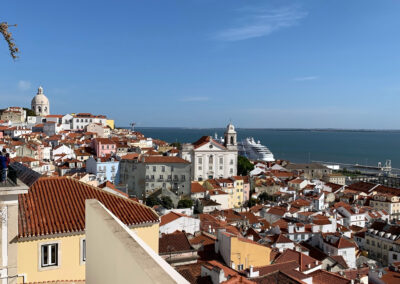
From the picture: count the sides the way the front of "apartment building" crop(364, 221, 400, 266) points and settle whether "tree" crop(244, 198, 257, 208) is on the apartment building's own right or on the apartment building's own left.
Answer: on the apartment building's own right

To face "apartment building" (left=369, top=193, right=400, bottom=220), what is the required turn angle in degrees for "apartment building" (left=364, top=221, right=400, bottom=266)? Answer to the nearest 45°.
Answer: approximately 135° to its right

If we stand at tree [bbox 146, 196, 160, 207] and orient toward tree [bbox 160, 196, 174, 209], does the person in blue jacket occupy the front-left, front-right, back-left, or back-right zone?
back-right

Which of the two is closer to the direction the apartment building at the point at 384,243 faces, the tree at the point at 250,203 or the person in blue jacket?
the person in blue jacket

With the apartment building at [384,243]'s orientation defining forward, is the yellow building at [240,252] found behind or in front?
in front

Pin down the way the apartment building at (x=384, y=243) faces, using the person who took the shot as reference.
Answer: facing the viewer and to the left of the viewer

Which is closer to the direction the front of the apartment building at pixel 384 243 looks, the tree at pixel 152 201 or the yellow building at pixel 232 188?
the tree

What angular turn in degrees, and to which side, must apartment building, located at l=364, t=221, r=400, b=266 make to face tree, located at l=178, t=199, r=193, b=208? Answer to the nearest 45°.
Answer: approximately 45° to its right

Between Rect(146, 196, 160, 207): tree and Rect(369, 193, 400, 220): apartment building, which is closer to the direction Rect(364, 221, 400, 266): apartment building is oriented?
the tree

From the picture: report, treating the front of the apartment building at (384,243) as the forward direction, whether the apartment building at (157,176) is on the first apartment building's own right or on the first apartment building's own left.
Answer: on the first apartment building's own right
